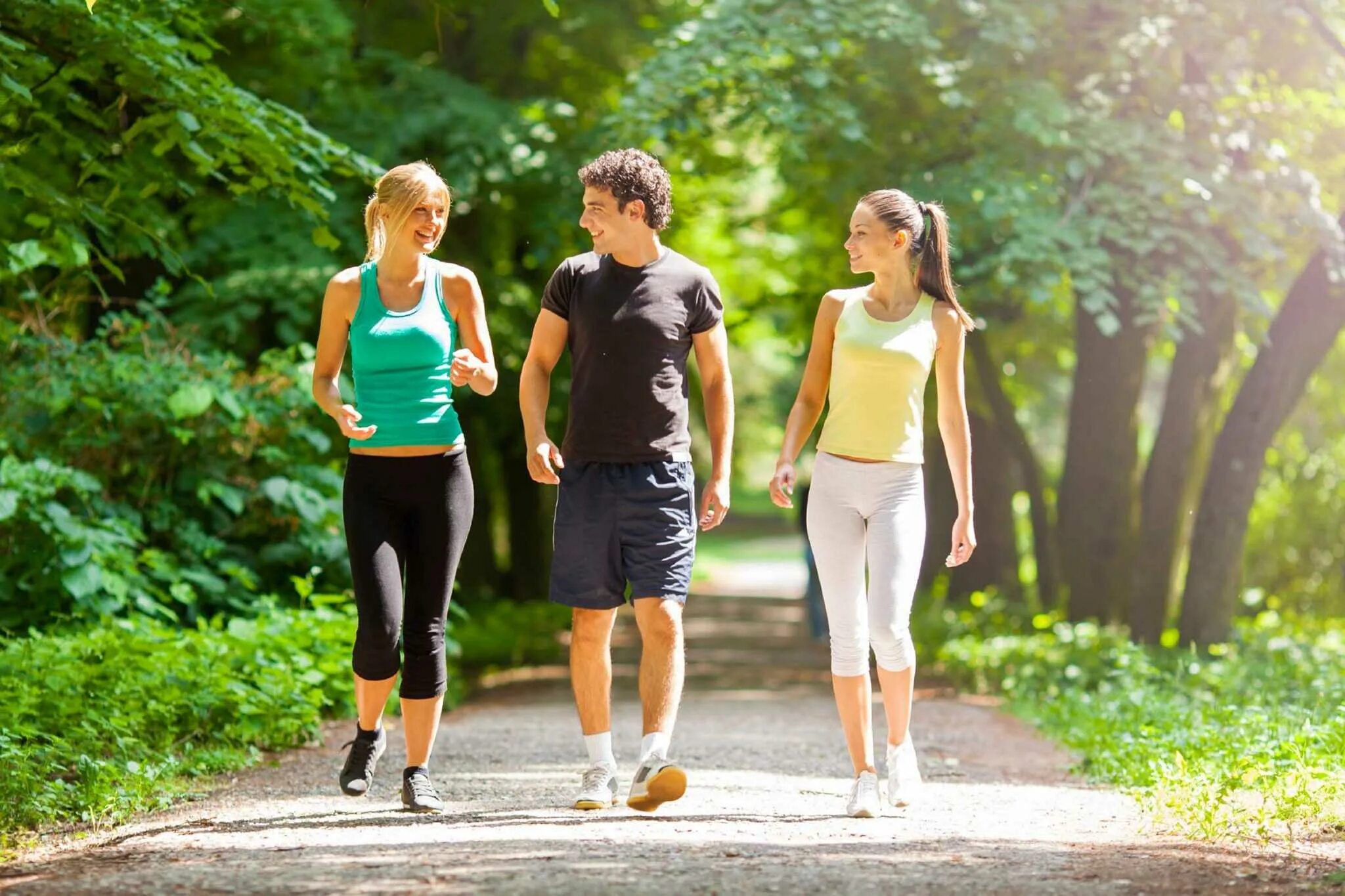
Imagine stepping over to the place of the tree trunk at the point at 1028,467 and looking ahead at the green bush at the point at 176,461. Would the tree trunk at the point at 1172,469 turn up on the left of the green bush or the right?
left

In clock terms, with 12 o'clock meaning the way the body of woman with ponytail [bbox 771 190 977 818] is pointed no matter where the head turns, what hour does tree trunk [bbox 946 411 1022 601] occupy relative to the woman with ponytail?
The tree trunk is roughly at 6 o'clock from the woman with ponytail.

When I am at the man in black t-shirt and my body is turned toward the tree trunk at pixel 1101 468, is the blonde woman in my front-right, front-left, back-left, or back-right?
back-left

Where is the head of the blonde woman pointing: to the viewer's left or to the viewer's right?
to the viewer's right

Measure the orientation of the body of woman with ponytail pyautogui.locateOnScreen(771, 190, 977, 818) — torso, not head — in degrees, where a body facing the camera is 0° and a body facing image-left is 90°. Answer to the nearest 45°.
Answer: approximately 0°

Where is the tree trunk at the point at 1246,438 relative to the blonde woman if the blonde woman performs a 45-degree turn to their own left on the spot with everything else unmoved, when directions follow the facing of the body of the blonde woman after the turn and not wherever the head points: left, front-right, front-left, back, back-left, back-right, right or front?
left

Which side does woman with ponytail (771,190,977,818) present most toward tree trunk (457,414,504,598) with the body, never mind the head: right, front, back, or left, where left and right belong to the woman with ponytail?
back

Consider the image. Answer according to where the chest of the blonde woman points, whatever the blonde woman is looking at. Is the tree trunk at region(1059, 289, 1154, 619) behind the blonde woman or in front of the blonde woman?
behind

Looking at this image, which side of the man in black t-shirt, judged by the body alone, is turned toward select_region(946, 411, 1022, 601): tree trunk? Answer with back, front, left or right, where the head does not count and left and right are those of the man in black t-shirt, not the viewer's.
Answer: back

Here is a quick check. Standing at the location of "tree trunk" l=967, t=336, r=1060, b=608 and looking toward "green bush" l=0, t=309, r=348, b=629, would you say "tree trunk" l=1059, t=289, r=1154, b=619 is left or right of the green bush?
left
